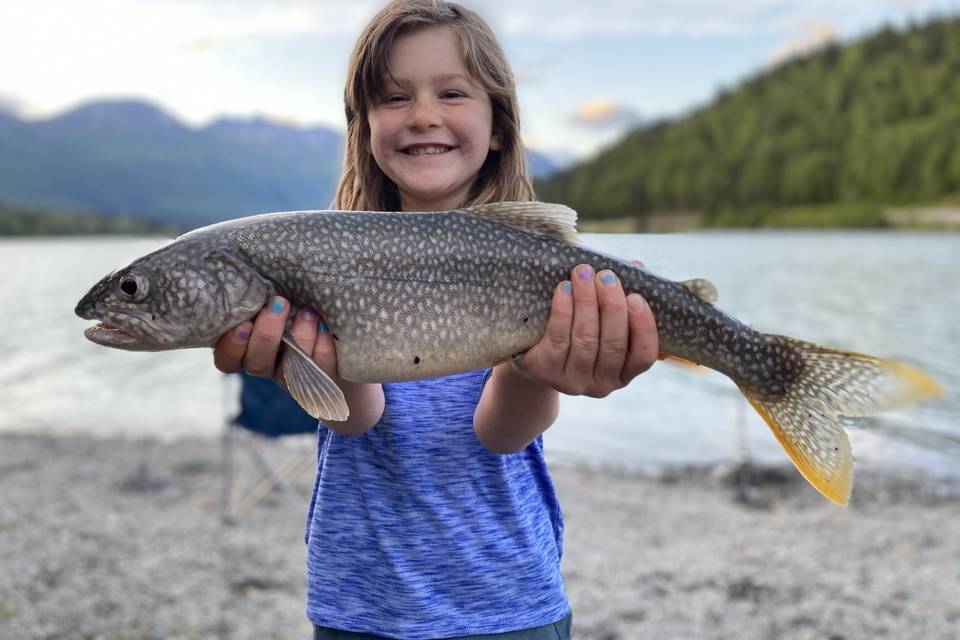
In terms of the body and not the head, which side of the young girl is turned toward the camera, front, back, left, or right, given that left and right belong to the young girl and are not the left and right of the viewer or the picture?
front

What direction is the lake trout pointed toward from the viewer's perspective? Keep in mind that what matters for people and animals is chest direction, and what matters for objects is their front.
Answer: to the viewer's left

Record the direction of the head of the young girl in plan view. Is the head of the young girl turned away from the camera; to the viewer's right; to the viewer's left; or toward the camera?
toward the camera
